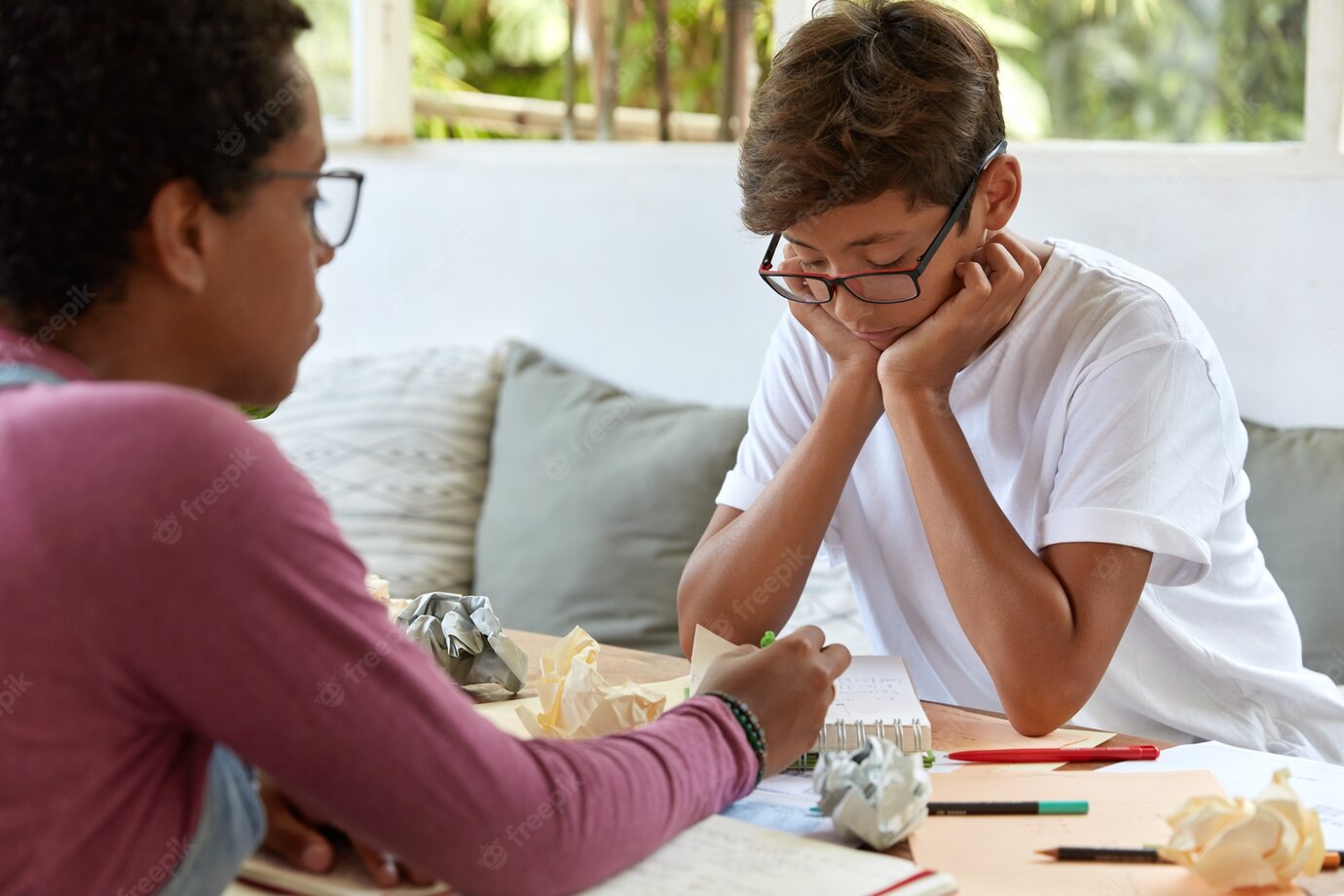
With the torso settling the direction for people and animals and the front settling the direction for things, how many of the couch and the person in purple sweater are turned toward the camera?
1

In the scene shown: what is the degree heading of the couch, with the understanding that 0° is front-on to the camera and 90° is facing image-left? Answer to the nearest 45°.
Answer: approximately 0°

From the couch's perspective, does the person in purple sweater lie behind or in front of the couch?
in front

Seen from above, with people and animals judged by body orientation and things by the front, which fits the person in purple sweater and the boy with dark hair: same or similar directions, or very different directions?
very different directions

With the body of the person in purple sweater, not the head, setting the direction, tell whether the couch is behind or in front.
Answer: in front

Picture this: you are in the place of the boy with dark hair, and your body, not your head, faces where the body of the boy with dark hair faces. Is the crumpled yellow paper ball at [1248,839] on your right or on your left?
on your left

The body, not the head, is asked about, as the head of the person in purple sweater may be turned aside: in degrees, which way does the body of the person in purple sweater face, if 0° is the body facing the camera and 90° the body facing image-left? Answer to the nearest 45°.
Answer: approximately 225°

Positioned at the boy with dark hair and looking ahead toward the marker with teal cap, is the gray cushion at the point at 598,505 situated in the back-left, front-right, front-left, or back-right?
back-right

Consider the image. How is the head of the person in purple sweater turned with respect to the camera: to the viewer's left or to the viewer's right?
to the viewer's right
